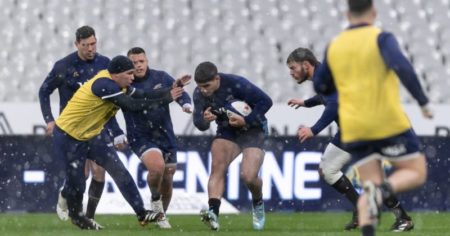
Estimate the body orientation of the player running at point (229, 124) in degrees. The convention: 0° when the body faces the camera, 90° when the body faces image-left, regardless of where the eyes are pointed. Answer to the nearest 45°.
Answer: approximately 45°

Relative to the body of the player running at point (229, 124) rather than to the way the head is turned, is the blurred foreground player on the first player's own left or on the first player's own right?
on the first player's own left

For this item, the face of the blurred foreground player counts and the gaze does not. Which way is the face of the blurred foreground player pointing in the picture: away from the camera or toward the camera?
away from the camera
